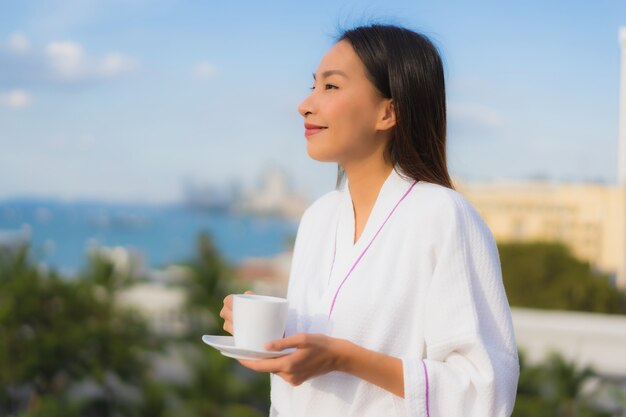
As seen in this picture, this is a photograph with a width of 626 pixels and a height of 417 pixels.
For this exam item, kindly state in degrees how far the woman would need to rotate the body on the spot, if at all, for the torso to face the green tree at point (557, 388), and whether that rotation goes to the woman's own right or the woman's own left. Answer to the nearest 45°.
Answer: approximately 135° to the woman's own right

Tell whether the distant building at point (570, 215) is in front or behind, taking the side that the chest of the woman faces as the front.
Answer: behind

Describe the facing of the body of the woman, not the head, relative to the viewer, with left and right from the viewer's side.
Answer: facing the viewer and to the left of the viewer

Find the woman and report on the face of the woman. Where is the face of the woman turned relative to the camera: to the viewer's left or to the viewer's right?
to the viewer's left

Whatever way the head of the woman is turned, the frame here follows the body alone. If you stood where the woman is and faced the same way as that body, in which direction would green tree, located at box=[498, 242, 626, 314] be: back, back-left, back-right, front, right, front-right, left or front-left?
back-right

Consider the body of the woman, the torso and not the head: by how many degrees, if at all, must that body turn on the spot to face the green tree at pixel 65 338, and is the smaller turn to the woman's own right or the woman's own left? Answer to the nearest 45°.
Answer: approximately 90° to the woman's own right

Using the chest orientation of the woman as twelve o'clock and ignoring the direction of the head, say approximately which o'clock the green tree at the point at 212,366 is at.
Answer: The green tree is roughly at 4 o'clock from the woman.
